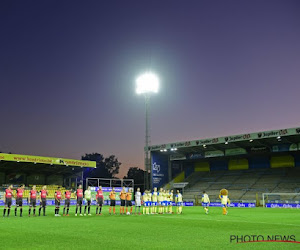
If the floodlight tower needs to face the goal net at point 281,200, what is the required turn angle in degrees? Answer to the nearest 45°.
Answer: approximately 90° to its left

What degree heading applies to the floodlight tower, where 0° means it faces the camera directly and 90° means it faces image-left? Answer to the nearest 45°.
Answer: approximately 0°

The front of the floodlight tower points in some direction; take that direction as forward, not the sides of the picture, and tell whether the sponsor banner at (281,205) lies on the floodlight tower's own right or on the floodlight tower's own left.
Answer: on the floodlight tower's own left
